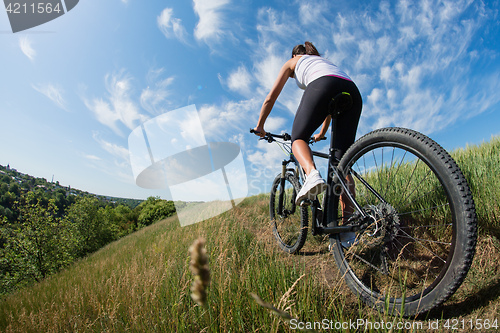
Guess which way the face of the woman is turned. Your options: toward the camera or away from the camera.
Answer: away from the camera

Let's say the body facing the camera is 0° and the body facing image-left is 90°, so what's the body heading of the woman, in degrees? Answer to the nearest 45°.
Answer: approximately 135°

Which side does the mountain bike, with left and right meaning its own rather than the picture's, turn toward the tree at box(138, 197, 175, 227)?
front

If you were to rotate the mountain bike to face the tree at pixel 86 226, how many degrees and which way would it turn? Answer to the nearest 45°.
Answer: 0° — it already faces it

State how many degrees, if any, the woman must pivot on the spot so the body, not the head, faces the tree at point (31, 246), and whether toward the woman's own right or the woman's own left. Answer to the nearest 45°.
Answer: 0° — they already face it
